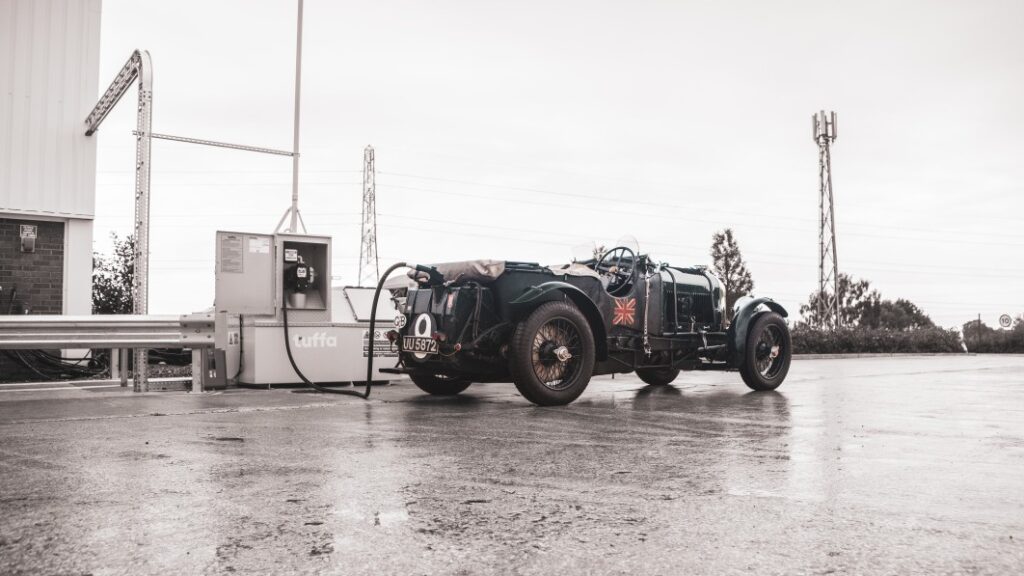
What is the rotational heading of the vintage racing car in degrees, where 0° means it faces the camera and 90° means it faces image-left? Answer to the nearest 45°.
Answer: approximately 225°

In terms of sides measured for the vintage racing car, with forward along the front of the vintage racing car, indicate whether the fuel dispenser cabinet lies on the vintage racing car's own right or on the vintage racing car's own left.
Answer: on the vintage racing car's own left

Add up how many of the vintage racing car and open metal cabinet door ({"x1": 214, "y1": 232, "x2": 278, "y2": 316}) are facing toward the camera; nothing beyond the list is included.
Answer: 1

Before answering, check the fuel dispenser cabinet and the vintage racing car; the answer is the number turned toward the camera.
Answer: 1

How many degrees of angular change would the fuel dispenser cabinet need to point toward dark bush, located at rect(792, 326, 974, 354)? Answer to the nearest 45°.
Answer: approximately 135° to its left

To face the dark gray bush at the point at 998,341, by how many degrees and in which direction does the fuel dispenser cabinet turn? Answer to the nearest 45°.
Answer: approximately 135° to its left

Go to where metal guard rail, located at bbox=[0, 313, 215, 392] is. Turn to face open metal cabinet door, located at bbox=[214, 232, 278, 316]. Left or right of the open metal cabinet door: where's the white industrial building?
left

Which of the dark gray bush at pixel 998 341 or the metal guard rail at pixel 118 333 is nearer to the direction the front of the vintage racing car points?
the dark gray bush

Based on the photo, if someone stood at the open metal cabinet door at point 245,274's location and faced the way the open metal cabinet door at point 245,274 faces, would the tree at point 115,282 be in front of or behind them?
behind

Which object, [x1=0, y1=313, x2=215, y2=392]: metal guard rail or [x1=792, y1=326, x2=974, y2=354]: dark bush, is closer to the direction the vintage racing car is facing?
the dark bush

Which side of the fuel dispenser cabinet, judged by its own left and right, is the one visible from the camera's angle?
front

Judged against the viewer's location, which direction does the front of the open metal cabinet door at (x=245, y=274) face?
facing the viewer
